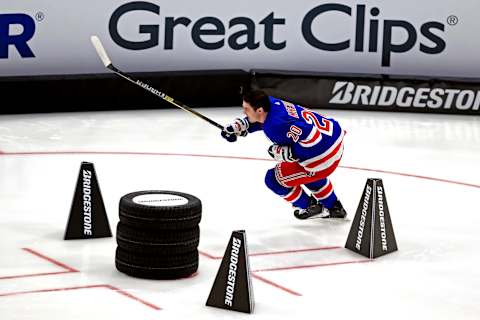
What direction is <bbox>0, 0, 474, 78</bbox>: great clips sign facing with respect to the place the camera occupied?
facing the viewer

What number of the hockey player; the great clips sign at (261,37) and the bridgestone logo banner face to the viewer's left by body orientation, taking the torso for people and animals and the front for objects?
1

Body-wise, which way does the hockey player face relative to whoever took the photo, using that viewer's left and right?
facing to the left of the viewer

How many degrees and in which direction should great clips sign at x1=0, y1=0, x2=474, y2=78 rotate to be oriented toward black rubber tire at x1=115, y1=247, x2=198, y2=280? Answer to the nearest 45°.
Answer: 0° — it already faces it

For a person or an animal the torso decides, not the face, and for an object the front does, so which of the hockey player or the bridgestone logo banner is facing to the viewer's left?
the hockey player

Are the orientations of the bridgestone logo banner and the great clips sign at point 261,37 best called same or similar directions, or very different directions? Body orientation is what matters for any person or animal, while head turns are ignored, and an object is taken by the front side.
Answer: same or similar directions

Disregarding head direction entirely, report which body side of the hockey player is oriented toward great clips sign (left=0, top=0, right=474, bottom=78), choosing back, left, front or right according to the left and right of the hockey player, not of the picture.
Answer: right

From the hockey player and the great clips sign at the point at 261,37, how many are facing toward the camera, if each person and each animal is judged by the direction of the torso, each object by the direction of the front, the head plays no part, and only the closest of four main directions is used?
1

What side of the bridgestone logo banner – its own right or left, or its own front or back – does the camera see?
front

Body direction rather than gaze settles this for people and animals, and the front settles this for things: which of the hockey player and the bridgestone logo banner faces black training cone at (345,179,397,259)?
the bridgestone logo banner

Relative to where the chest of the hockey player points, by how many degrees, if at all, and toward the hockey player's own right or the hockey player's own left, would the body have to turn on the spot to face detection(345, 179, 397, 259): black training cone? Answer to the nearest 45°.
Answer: approximately 135° to the hockey player's own left

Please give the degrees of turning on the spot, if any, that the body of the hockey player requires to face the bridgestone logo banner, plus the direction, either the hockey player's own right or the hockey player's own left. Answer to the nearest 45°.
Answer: approximately 90° to the hockey player's own right

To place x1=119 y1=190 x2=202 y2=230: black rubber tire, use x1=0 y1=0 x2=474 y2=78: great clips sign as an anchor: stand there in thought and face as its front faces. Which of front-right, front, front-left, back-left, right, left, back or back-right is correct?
front

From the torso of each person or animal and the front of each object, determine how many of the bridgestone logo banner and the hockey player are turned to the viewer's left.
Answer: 1

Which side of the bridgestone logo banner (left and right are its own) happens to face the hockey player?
front

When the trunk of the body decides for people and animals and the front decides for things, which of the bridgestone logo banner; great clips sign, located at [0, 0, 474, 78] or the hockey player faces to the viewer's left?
the hockey player

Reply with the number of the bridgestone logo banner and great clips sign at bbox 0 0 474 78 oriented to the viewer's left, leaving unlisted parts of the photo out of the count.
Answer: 0

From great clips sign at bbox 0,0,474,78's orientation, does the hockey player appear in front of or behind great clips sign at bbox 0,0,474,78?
in front

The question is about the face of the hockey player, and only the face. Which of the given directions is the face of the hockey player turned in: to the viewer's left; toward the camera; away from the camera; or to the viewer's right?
to the viewer's left
